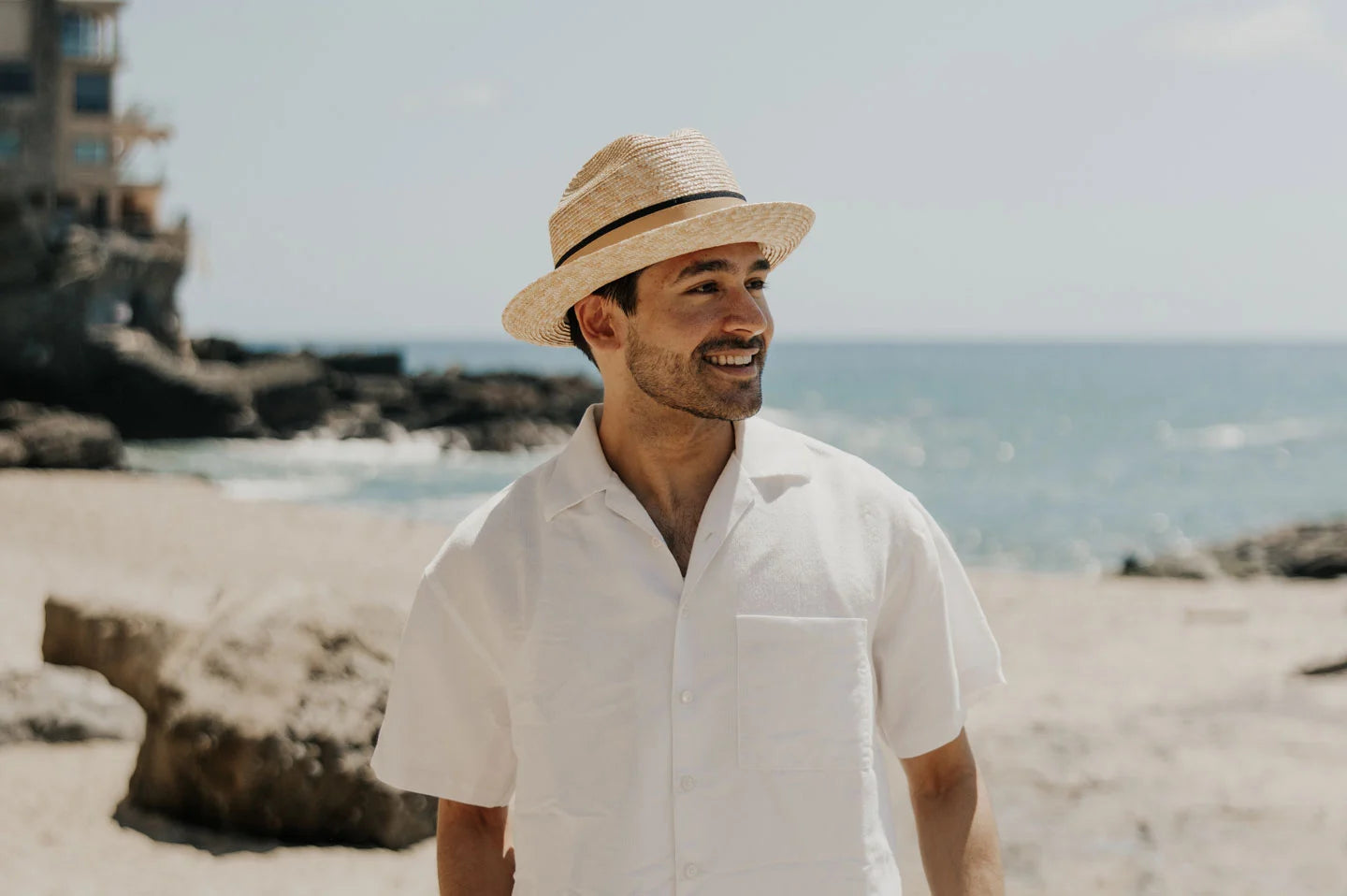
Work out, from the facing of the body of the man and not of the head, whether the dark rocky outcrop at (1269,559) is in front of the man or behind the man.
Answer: behind

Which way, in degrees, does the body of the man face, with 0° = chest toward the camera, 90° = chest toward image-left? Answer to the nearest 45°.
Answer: approximately 0°

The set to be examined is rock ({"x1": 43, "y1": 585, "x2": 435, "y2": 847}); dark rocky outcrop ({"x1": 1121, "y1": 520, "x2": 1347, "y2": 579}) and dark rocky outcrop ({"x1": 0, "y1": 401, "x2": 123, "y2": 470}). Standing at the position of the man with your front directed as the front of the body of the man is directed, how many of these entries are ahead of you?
0

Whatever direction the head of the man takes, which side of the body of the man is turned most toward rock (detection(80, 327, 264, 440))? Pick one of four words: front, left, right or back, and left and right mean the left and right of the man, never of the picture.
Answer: back

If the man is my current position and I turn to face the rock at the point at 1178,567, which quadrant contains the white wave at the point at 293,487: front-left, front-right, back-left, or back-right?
front-left

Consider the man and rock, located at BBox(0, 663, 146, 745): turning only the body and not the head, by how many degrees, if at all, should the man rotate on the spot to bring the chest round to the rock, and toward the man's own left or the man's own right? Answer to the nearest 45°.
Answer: approximately 135° to the man's own right

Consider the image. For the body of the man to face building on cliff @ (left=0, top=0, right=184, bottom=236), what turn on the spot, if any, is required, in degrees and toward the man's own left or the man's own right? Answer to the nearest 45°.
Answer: approximately 135° to the man's own right

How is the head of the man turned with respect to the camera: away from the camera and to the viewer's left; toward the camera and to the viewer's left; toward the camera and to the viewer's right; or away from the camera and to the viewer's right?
toward the camera and to the viewer's right

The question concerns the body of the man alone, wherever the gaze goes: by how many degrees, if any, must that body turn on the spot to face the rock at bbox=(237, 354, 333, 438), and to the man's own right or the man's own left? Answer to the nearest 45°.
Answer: approximately 180°

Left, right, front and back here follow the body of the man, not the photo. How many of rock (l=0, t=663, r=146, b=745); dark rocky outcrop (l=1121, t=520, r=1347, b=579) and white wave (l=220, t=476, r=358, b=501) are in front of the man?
0

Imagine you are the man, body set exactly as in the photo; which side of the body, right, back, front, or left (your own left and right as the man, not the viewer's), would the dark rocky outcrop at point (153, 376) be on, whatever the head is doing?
back

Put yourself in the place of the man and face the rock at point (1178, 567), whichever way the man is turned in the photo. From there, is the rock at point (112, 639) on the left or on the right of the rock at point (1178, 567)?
left
